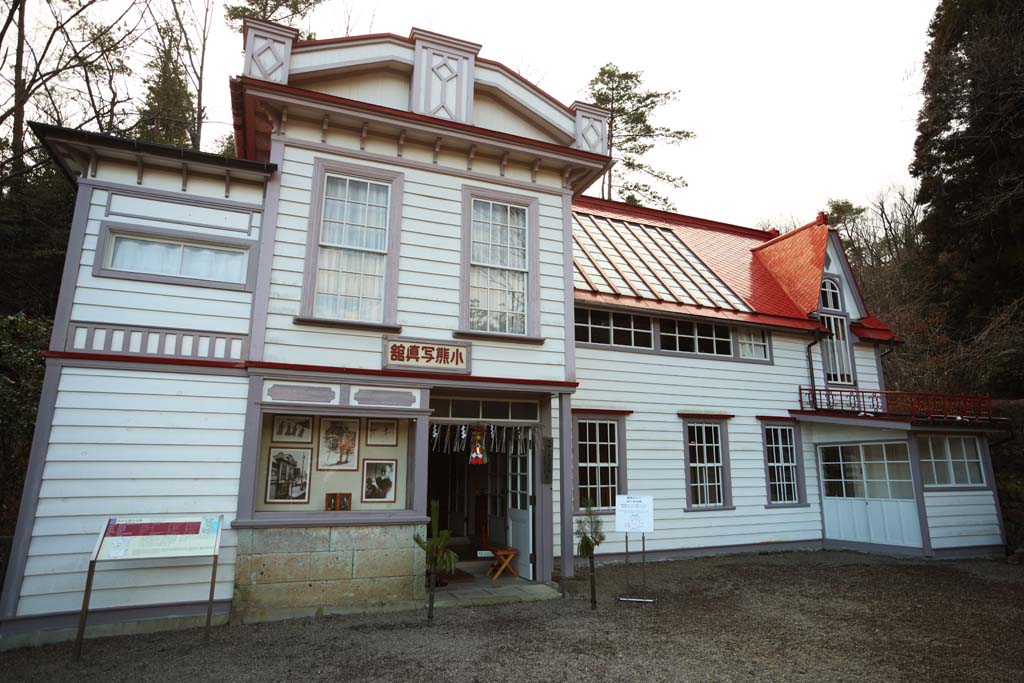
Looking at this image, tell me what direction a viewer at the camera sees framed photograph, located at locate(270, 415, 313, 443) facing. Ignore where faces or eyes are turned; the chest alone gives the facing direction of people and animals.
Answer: facing the viewer

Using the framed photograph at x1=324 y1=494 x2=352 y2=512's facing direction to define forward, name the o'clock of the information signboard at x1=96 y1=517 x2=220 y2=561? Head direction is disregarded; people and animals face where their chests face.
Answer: The information signboard is roughly at 2 o'clock from the framed photograph.

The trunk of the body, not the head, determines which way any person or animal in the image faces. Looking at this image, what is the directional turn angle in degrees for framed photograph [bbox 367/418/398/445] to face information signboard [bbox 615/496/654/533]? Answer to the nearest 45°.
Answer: approximately 90° to its left

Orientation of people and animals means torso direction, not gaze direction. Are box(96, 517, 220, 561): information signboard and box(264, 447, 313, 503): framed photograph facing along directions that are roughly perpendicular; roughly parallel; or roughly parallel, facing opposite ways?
roughly parallel

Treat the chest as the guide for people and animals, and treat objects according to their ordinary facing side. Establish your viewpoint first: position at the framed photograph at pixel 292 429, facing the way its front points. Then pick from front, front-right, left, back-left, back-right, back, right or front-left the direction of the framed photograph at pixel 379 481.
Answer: left

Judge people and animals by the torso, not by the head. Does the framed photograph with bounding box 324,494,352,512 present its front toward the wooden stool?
no

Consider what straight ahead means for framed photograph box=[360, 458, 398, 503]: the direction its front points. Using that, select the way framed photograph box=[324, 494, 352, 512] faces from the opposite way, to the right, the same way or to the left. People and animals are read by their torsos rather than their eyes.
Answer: the same way

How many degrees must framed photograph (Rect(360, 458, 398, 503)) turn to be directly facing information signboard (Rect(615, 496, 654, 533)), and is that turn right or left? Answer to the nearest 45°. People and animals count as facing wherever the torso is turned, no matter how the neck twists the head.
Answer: approximately 90° to its left

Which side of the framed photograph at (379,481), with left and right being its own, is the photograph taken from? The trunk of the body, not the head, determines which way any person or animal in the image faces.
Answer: front

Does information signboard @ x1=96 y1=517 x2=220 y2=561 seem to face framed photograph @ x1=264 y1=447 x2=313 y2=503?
no

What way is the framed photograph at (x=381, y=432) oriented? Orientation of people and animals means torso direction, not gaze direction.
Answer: toward the camera

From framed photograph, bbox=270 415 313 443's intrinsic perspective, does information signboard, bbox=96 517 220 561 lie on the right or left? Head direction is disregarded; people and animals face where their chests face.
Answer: on its right

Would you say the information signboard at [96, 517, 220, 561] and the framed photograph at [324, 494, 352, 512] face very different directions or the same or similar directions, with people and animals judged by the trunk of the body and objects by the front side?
same or similar directions

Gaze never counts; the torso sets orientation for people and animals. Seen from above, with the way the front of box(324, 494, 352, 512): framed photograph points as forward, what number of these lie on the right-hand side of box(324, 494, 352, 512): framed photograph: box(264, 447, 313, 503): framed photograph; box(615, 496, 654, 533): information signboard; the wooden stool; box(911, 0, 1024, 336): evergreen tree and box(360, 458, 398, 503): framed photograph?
1

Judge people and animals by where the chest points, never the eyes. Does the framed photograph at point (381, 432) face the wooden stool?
no

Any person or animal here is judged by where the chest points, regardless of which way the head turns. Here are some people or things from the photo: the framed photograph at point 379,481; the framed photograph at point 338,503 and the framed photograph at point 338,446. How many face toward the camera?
3
